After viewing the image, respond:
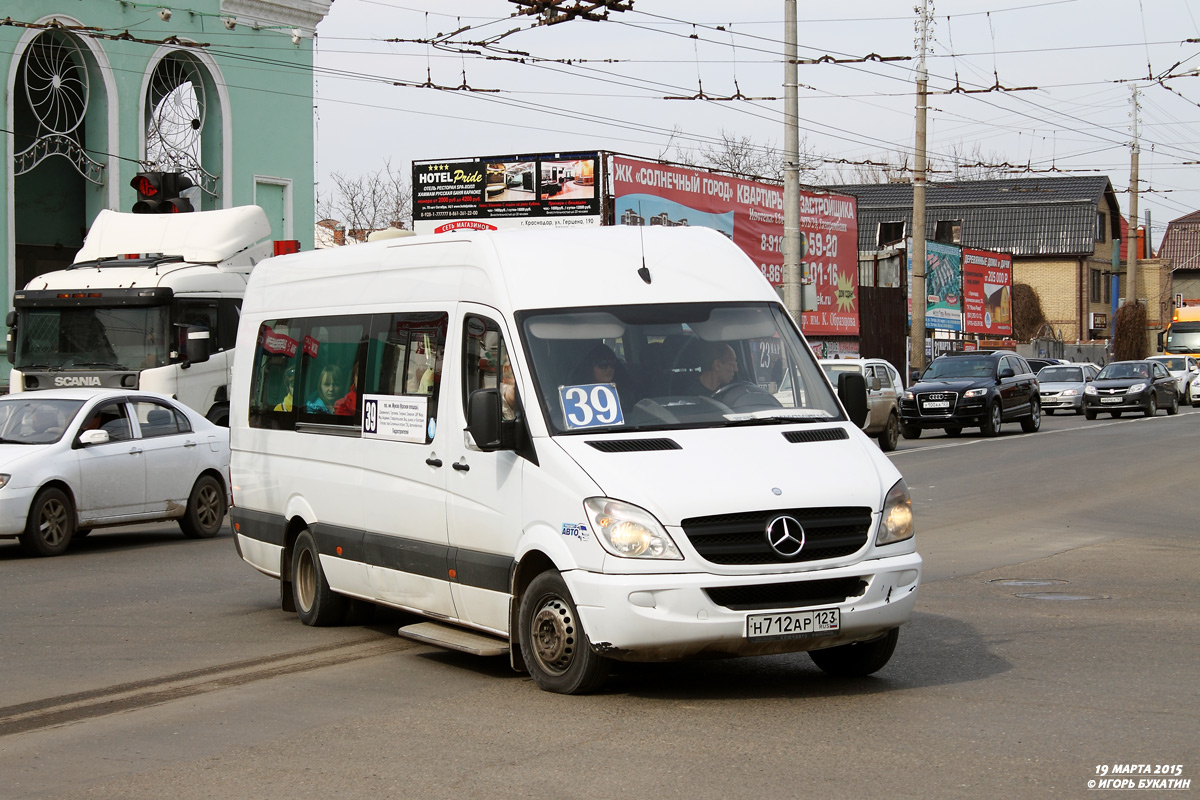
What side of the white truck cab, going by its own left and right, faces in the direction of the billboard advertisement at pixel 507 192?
back

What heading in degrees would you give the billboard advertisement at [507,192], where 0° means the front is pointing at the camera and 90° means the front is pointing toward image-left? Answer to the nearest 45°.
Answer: approximately 0°

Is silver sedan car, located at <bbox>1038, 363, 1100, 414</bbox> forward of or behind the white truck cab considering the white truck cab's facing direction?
behind

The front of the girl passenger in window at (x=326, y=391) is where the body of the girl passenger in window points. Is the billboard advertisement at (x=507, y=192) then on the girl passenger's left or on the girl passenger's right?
on the girl passenger's left

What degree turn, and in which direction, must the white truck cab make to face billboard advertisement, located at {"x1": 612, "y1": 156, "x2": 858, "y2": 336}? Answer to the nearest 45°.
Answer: approximately 180°

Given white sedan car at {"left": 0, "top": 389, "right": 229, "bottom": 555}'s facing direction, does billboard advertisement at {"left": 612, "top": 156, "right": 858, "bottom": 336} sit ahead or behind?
behind
